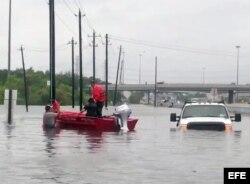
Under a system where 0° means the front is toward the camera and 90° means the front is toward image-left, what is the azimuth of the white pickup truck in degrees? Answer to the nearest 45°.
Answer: approximately 0°
